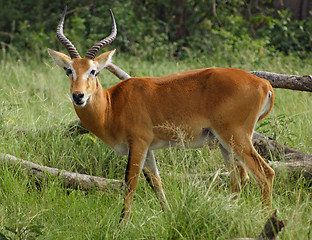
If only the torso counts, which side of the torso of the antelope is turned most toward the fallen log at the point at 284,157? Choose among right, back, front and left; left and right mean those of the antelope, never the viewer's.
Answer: back

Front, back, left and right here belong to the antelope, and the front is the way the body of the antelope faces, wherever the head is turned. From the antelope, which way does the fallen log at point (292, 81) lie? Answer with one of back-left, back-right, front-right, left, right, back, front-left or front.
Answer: back-right

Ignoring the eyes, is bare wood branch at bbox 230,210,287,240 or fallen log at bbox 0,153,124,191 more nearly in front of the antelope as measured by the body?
the fallen log

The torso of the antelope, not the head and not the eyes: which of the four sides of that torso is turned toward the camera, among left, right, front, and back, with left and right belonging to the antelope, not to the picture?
left

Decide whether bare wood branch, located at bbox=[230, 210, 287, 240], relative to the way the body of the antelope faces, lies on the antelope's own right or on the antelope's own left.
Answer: on the antelope's own left
